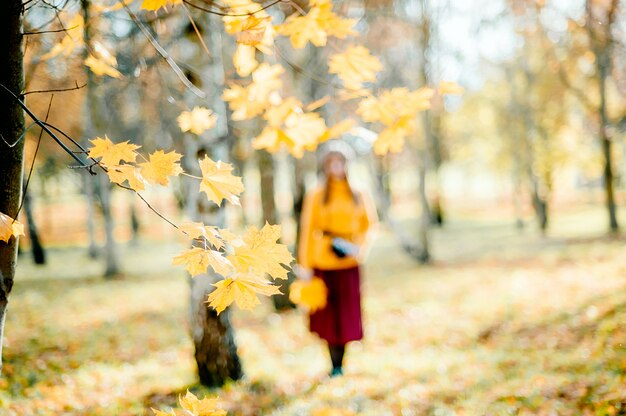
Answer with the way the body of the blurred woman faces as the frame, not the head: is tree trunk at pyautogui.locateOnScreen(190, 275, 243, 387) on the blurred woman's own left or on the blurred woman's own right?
on the blurred woman's own right

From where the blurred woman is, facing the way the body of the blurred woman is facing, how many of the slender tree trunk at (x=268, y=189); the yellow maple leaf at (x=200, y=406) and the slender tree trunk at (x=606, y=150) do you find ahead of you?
1

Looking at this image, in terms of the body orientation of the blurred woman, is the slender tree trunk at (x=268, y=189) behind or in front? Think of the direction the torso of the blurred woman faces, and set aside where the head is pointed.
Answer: behind

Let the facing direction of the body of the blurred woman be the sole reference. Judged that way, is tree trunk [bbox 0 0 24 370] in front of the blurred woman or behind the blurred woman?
in front

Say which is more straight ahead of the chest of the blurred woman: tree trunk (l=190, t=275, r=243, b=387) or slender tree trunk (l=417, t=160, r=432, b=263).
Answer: the tree trunk

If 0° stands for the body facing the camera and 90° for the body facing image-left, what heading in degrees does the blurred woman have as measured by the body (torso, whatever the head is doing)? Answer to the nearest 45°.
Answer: approximately 0°
